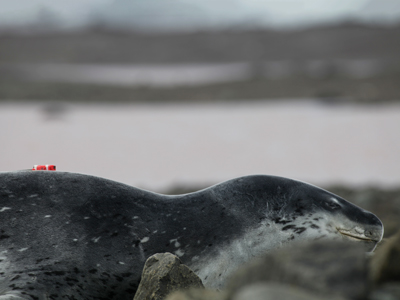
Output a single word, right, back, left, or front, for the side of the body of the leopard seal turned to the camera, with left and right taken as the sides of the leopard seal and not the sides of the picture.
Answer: right

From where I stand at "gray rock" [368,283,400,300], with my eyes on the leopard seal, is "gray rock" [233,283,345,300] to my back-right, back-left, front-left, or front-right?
front-left

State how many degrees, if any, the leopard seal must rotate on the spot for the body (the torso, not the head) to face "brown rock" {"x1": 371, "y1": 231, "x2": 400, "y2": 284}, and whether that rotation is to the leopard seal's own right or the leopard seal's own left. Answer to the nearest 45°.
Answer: approximately 45° to the leopard seal's own right
